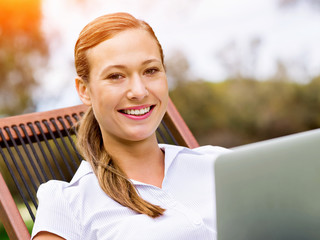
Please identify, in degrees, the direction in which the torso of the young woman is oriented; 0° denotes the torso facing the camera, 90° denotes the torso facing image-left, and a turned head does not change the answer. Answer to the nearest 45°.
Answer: approximately 315°
